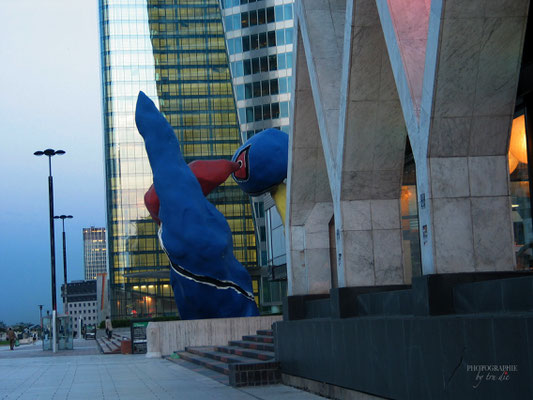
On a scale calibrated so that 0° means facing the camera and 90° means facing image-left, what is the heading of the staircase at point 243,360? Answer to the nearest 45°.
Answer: approximately 45°

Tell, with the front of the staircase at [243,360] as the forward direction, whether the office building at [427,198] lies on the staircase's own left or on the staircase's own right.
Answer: on the staircase's own left

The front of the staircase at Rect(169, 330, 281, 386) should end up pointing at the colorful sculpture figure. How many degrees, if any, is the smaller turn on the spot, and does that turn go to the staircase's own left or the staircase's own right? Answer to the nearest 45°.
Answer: approximately 135° to the staircase's own right

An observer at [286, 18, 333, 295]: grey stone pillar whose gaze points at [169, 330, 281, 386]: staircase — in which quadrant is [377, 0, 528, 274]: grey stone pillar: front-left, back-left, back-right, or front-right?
back-left

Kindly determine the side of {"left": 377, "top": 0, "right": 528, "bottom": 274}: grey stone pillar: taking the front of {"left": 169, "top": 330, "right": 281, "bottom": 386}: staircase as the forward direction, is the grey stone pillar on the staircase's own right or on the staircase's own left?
on the staircase's own left
